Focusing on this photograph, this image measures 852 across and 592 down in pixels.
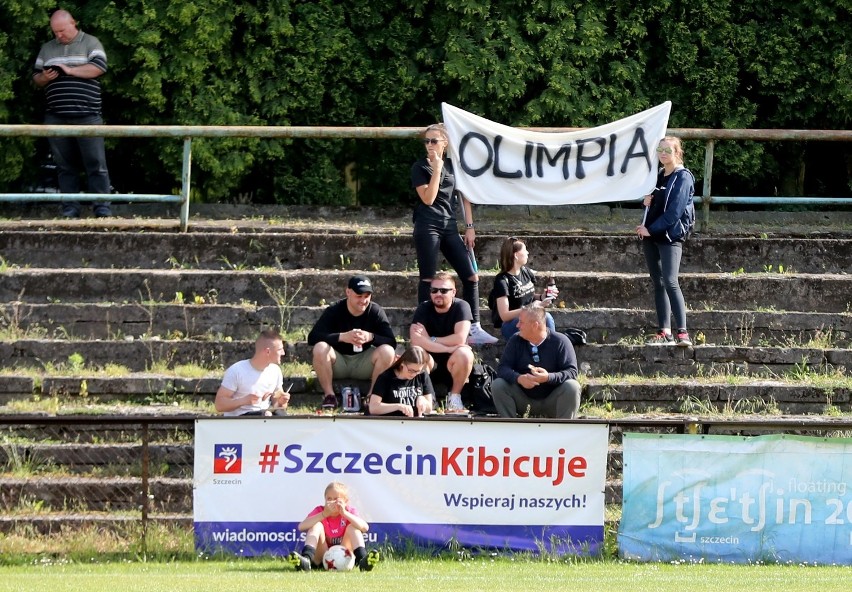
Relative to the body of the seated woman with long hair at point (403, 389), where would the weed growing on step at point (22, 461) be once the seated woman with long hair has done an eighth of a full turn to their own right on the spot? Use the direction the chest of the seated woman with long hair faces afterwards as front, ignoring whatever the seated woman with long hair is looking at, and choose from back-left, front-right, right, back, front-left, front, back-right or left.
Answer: right

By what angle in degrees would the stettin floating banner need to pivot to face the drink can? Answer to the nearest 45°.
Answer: approximately 90° to its right

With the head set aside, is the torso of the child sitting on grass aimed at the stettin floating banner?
no

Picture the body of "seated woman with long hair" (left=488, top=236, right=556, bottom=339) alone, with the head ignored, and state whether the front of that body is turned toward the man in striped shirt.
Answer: no

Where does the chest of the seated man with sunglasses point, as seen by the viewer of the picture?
toward the camera

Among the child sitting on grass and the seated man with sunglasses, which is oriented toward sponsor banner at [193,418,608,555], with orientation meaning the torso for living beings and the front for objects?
the seated man with sunglasses

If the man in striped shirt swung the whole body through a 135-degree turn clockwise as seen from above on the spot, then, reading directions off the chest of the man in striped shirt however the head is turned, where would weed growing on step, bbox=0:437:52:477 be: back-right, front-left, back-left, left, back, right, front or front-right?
back

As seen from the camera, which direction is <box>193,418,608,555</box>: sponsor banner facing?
toward the camera

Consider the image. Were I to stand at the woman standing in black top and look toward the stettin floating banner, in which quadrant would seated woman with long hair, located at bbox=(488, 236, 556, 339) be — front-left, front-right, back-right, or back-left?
front-left

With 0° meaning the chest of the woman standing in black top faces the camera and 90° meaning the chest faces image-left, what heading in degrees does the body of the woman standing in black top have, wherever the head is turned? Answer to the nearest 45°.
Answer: approximately 0°

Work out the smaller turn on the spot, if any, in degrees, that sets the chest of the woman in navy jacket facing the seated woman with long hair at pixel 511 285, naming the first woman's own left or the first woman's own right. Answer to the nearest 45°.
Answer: approximately 45° to the first woman's own right

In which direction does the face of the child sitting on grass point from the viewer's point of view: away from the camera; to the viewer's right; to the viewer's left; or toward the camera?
toward the camera

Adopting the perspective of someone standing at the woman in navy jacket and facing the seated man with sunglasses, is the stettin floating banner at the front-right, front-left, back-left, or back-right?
front-left

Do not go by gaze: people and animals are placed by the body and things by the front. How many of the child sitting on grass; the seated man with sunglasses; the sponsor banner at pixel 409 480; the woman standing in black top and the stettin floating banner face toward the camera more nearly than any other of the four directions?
5

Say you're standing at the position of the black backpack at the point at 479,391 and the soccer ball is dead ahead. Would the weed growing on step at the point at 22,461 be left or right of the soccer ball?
right

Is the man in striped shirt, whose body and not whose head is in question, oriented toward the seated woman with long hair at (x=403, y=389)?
no

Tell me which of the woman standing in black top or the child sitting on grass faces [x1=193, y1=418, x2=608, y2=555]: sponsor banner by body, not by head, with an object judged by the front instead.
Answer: the woman standing in black top

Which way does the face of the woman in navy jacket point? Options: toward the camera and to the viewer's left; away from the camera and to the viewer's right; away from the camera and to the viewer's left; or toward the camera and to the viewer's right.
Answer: toward the camera and to the viewer's left

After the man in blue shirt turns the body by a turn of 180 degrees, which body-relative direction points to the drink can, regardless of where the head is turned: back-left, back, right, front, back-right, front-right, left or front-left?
left

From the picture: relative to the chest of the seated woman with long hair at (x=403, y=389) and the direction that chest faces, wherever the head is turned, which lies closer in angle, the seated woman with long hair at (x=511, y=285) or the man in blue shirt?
the man in blue shirt
